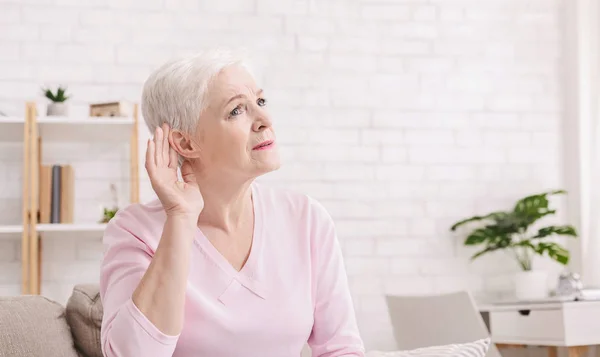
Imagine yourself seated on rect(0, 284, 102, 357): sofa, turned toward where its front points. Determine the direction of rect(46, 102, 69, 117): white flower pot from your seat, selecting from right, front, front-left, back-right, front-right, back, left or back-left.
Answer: back

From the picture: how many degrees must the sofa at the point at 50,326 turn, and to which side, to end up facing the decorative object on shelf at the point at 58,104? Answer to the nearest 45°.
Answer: approximately 180°

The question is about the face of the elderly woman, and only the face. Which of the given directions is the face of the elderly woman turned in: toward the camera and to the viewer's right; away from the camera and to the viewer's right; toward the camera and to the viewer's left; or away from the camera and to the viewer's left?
toward the camera and to the viewer's right

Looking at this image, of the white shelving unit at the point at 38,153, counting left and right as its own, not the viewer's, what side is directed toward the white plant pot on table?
left

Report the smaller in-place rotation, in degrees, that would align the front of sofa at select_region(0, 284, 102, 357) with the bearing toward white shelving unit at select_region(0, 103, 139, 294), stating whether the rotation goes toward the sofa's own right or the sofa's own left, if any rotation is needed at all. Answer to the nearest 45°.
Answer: approximately 180°

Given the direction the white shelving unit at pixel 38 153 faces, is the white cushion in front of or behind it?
in front

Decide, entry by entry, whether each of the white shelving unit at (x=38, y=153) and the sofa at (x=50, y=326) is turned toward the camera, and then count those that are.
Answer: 2

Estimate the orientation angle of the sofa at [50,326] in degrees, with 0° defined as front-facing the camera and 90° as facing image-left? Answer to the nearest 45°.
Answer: approximately 0°

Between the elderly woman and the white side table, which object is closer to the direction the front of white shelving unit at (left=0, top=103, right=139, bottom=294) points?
the elderly woman
